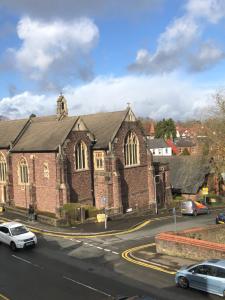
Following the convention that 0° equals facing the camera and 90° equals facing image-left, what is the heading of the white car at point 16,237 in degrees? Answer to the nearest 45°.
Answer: approximately 315°

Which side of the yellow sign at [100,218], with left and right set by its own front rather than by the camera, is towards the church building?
back

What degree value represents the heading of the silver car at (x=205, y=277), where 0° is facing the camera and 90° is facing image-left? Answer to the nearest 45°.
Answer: approximately 135°

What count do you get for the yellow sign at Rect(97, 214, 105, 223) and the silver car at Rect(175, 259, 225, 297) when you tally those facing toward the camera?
1

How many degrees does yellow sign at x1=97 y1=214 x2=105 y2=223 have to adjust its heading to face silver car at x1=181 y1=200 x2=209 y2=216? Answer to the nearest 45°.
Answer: approximately 135° to its left

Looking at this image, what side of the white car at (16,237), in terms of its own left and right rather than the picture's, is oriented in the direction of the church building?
left
